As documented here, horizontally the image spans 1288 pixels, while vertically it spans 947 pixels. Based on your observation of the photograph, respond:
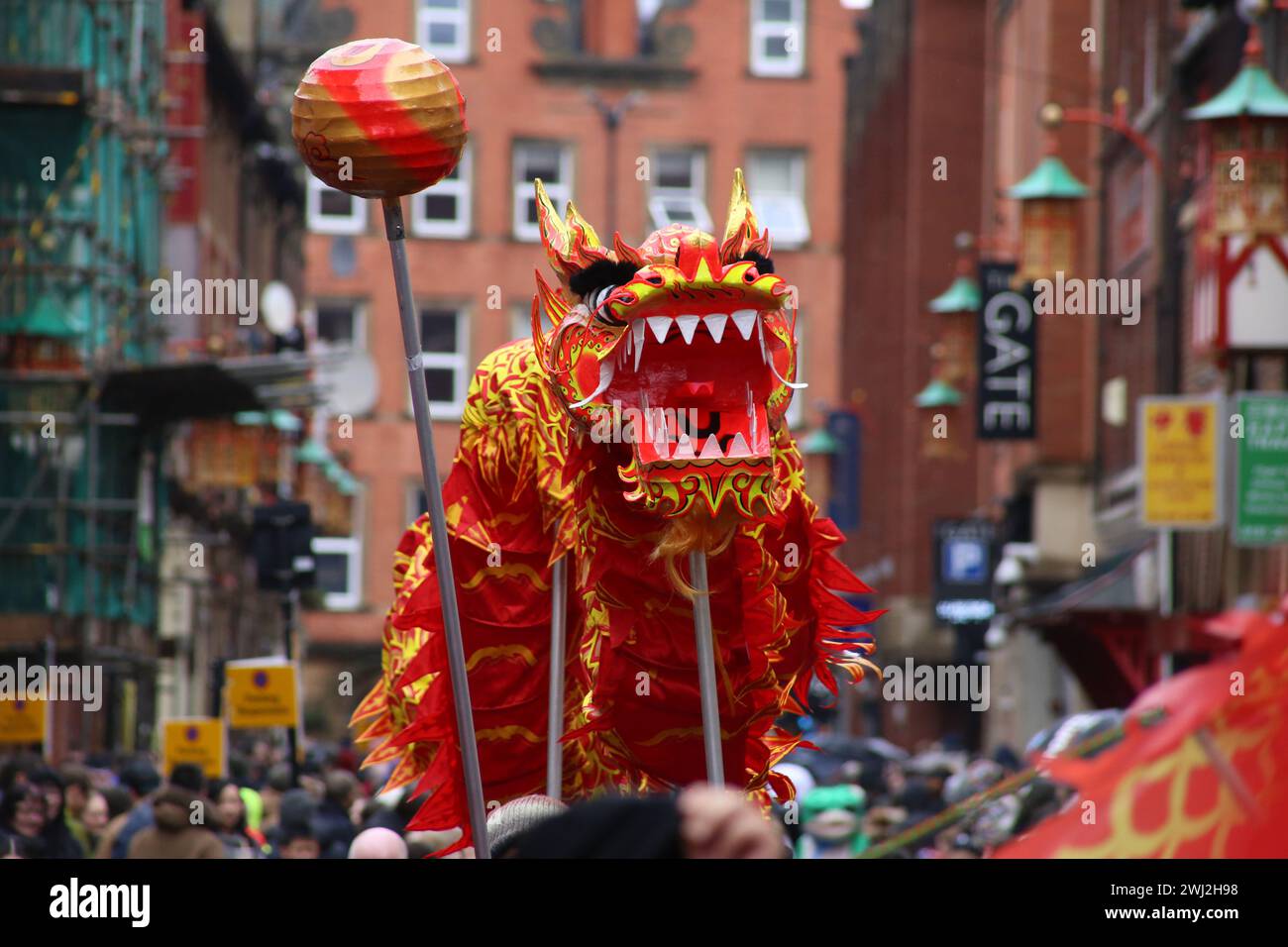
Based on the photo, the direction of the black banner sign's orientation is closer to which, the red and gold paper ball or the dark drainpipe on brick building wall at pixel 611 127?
the red and gold paper ball

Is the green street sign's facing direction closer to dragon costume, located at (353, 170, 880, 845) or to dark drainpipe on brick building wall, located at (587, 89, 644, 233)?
the dragon costume

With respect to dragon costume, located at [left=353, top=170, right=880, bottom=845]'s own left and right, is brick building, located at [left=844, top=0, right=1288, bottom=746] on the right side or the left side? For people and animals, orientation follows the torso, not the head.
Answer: on its left

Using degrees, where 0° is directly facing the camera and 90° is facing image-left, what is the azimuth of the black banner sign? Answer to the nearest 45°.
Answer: approximately 0°

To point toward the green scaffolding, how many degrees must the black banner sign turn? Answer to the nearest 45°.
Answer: approximately 45° to its right

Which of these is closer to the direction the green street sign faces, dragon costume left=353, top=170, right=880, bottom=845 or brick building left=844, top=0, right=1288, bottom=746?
the dragon costume

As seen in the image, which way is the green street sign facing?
toward the camera

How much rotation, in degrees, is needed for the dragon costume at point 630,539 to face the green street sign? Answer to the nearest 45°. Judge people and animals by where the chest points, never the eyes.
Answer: approximately 90° to its left

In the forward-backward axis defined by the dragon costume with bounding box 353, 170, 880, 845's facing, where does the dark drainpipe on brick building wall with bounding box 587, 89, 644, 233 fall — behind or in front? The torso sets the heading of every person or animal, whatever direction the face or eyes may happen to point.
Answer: behind

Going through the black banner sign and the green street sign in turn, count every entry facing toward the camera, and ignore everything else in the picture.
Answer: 2

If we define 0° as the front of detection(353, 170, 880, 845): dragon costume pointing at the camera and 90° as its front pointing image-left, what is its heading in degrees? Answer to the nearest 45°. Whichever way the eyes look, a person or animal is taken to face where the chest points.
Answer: approximately 315°

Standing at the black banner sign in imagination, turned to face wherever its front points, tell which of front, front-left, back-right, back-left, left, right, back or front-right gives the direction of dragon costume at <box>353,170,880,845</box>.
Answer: front

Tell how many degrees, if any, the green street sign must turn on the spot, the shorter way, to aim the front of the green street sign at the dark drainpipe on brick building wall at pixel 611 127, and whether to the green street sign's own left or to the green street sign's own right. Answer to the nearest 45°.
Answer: approximately 135° to the green street sign's own right

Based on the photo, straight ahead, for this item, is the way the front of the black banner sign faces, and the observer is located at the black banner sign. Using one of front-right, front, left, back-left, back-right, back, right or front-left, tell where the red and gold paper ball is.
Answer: front

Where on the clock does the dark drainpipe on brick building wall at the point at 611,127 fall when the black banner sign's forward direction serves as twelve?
The dark drainpipe on brick building wall is roughly at 5 o'clock from the black banner sign.
